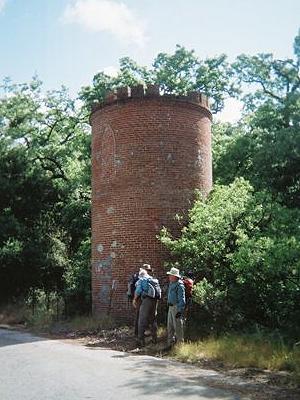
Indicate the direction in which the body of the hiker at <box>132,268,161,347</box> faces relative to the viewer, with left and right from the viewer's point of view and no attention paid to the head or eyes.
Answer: facing away from the viewer and to the left of the viewer

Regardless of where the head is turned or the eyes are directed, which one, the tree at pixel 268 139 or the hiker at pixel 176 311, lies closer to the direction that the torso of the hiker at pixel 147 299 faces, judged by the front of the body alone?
the tree

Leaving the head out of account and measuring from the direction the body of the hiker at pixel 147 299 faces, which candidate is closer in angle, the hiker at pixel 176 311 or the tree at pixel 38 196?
the tree

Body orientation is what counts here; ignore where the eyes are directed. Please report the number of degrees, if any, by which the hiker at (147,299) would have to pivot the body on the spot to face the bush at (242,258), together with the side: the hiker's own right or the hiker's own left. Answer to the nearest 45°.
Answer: approximately 135° to the hiker's own right

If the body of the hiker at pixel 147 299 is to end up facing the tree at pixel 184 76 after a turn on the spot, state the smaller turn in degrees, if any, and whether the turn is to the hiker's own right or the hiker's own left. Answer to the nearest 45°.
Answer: approximately 45° to the hiker's own right

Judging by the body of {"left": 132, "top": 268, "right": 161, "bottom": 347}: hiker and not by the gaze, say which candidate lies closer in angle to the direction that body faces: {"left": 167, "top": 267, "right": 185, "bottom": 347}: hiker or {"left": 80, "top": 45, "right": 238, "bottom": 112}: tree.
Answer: the tree

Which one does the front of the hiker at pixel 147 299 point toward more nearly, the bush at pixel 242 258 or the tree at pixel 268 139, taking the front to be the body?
the tree
